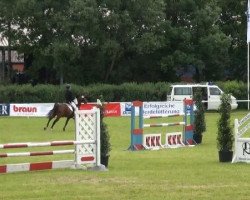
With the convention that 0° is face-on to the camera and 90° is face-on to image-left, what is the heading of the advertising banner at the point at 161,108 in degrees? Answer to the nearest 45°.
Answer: approximately 0°

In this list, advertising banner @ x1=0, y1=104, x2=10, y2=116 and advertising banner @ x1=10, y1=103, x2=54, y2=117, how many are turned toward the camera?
2

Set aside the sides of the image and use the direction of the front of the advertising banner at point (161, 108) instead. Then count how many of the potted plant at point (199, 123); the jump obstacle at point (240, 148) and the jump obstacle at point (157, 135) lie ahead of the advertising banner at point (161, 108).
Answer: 3

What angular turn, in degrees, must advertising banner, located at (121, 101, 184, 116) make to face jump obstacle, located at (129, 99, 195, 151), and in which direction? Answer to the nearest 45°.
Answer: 0° — it already faces it

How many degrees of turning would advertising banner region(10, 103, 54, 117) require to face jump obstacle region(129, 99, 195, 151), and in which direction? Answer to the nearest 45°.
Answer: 0° — it already faces it

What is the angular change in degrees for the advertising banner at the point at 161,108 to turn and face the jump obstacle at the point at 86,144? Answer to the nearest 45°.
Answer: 0° — it already faces it
